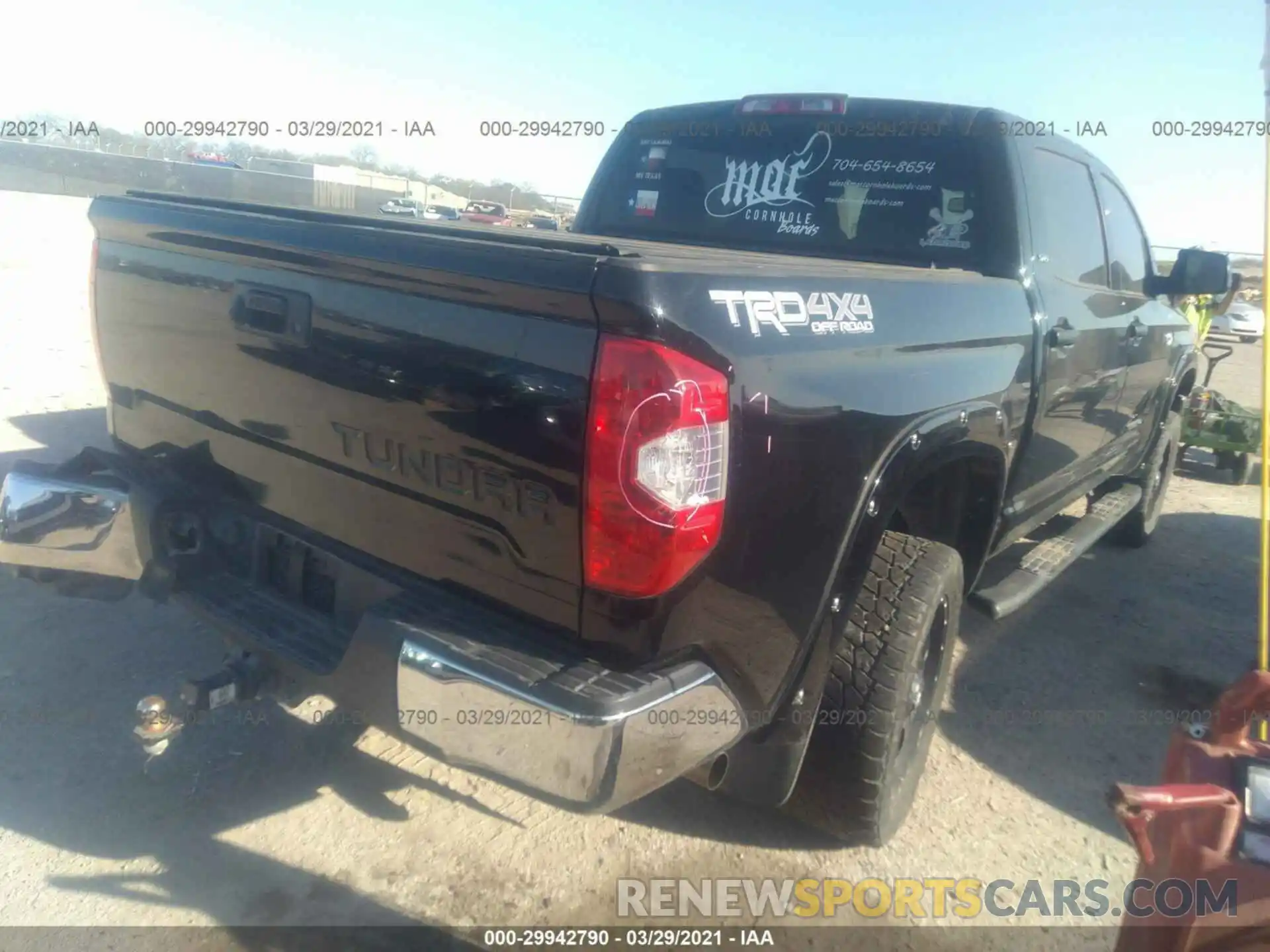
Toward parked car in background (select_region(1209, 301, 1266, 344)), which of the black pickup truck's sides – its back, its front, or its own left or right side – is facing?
front

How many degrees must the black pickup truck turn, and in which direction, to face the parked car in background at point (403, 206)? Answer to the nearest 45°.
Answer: approximately 45° to its left

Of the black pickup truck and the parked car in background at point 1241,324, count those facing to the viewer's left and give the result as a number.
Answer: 1

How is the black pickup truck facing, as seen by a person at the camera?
facing away from the viewer and to the right of the viewer

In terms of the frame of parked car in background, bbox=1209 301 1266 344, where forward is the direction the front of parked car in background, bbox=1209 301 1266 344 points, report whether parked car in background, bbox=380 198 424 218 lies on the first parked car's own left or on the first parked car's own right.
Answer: on the first parked car's own right
